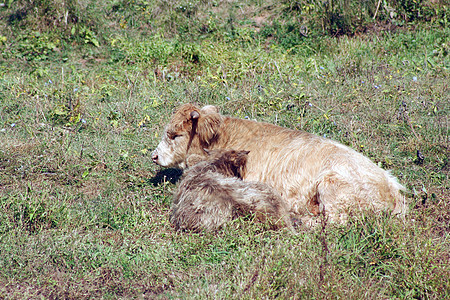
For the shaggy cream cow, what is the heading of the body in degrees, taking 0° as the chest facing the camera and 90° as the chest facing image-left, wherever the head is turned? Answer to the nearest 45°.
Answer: approximately 90°
